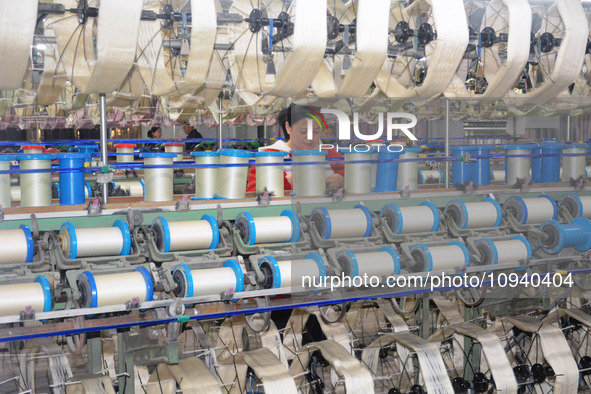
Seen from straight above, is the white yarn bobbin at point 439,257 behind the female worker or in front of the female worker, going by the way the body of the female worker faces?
in front

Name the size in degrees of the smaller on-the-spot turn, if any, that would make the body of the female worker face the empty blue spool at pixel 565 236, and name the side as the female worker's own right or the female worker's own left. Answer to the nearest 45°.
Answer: approximately 45° to the female worker's own left

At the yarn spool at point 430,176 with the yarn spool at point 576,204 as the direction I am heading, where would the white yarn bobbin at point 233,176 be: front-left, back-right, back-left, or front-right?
back-right

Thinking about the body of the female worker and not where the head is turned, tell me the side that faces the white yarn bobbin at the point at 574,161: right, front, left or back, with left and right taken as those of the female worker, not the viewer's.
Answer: left

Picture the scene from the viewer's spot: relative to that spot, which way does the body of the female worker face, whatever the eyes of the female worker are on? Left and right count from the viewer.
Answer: facing the viewer and to the right of the viewer

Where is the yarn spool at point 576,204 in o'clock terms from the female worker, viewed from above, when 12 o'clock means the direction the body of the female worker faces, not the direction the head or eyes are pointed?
The yarn spool is roughly at 10 o'clock from the female worker.

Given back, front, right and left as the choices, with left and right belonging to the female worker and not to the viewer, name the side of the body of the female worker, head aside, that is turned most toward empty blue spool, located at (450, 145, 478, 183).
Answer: left
